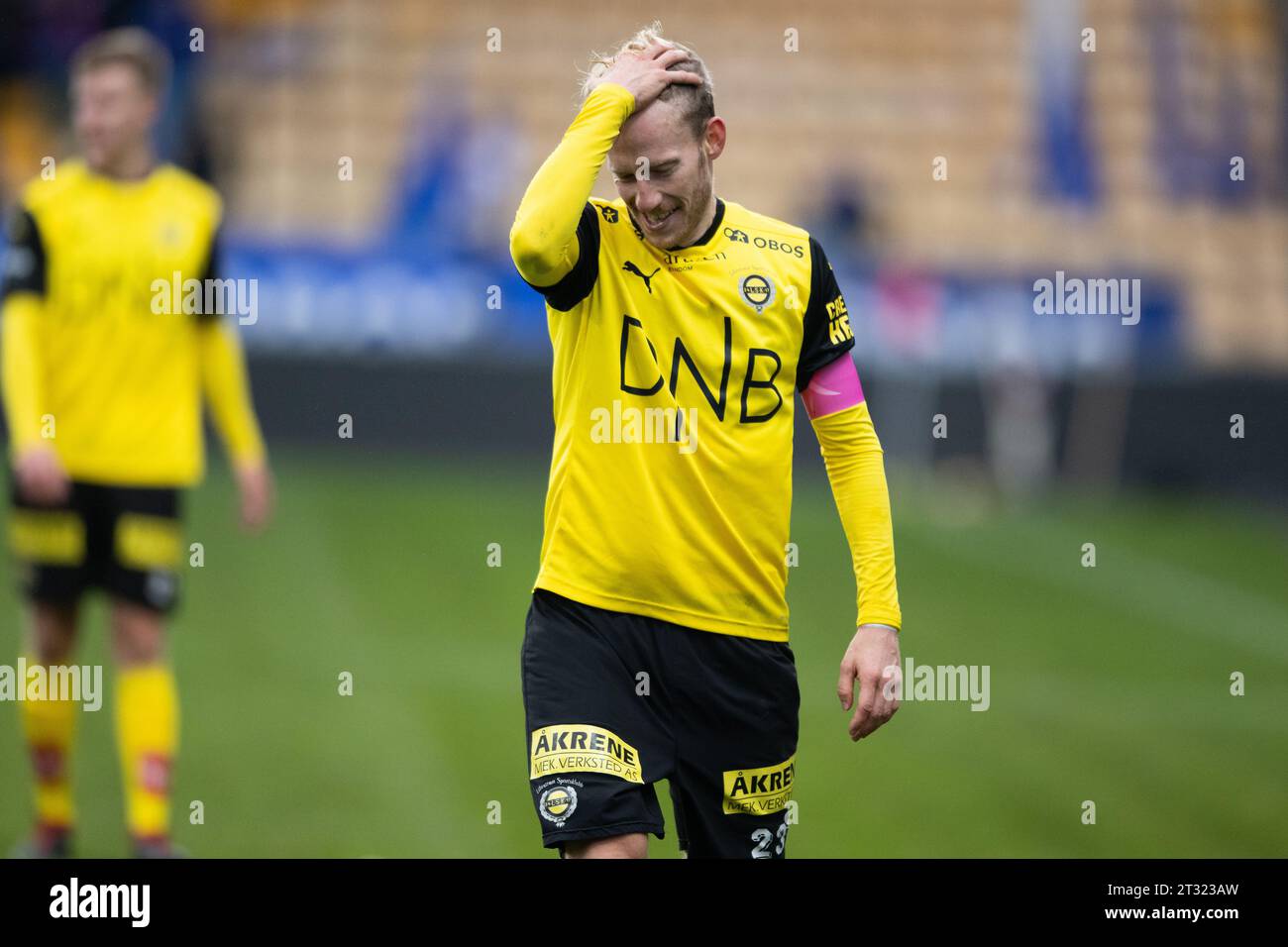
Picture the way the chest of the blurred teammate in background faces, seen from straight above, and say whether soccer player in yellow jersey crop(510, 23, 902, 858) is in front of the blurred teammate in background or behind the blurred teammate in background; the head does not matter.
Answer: in front

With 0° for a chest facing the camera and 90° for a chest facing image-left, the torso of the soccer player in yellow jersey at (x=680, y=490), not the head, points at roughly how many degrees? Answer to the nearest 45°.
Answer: approximately 0°

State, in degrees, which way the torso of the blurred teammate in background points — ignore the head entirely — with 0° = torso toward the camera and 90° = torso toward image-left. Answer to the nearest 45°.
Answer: approximately 0°

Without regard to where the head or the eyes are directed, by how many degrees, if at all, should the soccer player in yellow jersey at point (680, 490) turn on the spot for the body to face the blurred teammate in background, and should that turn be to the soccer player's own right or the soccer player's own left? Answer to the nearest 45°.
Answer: approximately 135° to the soccer player's own right

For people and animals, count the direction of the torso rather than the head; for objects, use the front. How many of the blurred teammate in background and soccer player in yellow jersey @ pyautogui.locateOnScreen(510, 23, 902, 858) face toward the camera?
2
